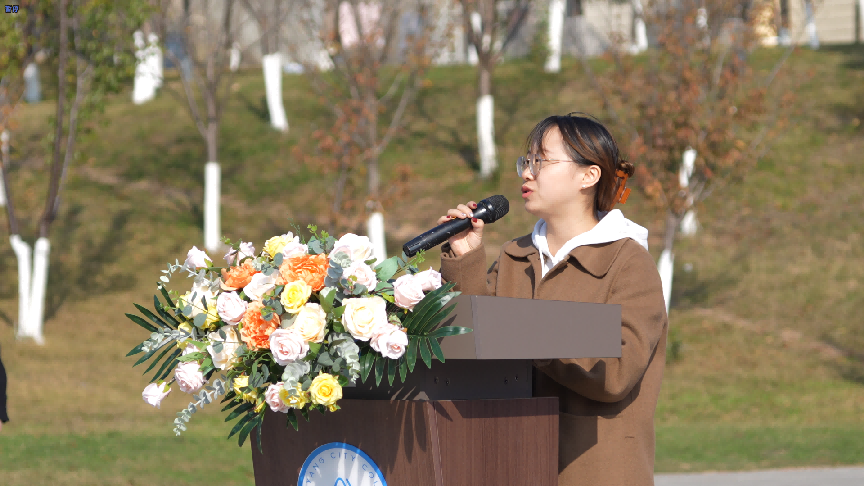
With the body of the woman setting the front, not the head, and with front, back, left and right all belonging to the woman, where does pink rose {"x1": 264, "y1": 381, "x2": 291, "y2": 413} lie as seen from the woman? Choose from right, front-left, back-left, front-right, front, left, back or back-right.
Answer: front

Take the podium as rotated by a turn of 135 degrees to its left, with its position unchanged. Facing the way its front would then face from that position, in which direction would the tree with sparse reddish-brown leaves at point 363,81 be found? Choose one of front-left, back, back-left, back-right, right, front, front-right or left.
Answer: left

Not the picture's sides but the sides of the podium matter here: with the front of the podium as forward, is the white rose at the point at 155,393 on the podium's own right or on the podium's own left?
on the podium's own right

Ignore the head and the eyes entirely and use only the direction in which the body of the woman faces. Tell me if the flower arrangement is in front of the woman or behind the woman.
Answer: in front

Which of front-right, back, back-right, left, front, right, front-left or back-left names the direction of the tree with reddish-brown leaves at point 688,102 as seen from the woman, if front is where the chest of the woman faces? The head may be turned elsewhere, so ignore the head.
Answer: back-right

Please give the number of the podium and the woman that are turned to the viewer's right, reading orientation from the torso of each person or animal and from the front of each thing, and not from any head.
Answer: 0

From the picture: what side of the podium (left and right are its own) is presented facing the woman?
back

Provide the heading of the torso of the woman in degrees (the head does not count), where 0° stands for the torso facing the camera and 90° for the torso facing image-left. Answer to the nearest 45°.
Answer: approximately 45°

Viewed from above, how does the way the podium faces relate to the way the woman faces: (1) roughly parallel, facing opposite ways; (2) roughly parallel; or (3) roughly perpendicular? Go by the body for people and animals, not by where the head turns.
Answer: roughly parallel

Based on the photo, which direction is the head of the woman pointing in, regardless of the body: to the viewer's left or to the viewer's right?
to the viewer's left

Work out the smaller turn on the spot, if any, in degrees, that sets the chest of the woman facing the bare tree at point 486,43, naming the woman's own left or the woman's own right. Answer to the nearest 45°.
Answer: approximately 135° to the woman's own right

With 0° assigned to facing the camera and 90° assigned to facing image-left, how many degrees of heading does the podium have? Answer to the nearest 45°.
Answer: approximately 45°
